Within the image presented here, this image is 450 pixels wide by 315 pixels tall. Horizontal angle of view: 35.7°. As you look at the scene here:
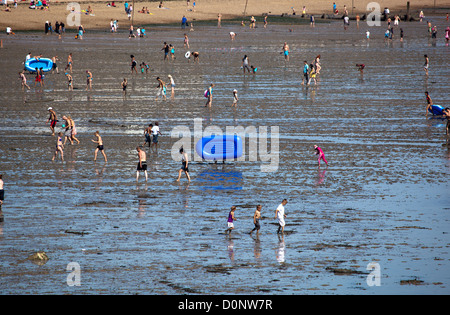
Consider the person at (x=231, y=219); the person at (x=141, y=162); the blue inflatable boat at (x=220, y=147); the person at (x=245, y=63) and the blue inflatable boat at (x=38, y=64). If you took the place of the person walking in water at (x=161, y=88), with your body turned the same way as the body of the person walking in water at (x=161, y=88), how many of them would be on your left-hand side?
3

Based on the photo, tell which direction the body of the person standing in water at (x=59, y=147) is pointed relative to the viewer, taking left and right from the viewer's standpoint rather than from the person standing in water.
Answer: facing to the right of the viewer

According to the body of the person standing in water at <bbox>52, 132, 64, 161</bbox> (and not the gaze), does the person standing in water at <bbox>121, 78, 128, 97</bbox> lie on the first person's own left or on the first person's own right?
on the first person's own left

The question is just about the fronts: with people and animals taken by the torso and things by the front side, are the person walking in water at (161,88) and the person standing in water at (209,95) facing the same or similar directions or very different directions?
very different directions
